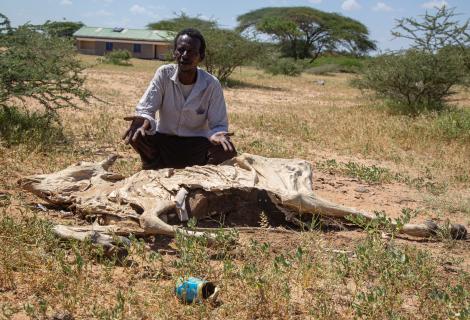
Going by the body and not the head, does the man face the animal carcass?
yes

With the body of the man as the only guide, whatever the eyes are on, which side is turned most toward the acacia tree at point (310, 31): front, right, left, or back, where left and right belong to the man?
back

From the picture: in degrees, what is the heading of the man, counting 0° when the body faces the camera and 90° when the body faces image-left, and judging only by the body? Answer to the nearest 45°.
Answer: approximately 0°

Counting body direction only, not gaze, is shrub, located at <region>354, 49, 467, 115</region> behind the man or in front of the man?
behind

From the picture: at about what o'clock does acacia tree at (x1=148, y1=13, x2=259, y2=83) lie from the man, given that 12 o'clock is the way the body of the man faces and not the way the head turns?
The acacia tree is roughly at 6 o'clock from the man.

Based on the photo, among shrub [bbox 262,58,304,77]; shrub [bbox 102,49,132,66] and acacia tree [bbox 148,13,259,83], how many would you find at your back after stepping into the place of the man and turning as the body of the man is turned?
3

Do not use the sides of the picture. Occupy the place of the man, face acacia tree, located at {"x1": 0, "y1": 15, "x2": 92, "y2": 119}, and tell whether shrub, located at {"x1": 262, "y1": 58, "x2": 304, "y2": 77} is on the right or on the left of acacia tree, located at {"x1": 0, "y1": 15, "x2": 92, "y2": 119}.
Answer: right

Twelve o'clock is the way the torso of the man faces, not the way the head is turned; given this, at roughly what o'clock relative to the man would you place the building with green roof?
The building with green roof is roughly at 6 o'clock from the man.

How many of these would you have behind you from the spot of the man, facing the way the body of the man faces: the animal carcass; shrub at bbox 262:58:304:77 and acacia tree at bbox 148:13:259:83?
2

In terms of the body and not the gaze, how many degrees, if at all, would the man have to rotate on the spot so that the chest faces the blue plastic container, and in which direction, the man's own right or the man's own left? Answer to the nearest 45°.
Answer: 0° — they already face it

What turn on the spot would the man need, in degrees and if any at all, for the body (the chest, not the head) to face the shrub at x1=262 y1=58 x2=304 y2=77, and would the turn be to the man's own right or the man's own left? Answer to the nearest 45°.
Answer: approximately 180°
